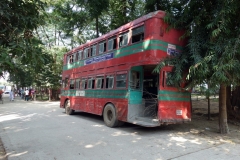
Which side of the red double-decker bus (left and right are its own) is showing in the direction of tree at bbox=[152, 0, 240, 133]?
back

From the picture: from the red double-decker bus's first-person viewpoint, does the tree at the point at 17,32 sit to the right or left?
on its left

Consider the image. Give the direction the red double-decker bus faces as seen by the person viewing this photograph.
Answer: facing away from the viewer and to the left of the viewer
